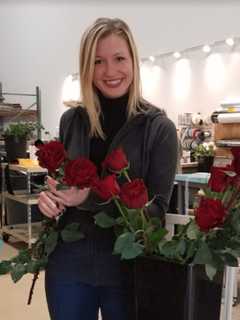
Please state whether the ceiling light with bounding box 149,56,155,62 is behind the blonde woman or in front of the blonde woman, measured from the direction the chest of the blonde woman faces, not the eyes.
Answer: behind

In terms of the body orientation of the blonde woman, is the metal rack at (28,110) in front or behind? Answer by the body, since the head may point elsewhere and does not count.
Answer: behind

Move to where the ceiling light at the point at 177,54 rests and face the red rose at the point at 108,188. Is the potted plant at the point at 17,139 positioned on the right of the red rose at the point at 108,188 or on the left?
right

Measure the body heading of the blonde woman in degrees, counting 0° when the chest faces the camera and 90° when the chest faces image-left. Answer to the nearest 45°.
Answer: approximately 0°

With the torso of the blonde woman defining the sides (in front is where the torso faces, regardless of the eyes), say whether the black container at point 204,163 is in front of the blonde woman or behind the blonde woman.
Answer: behind
